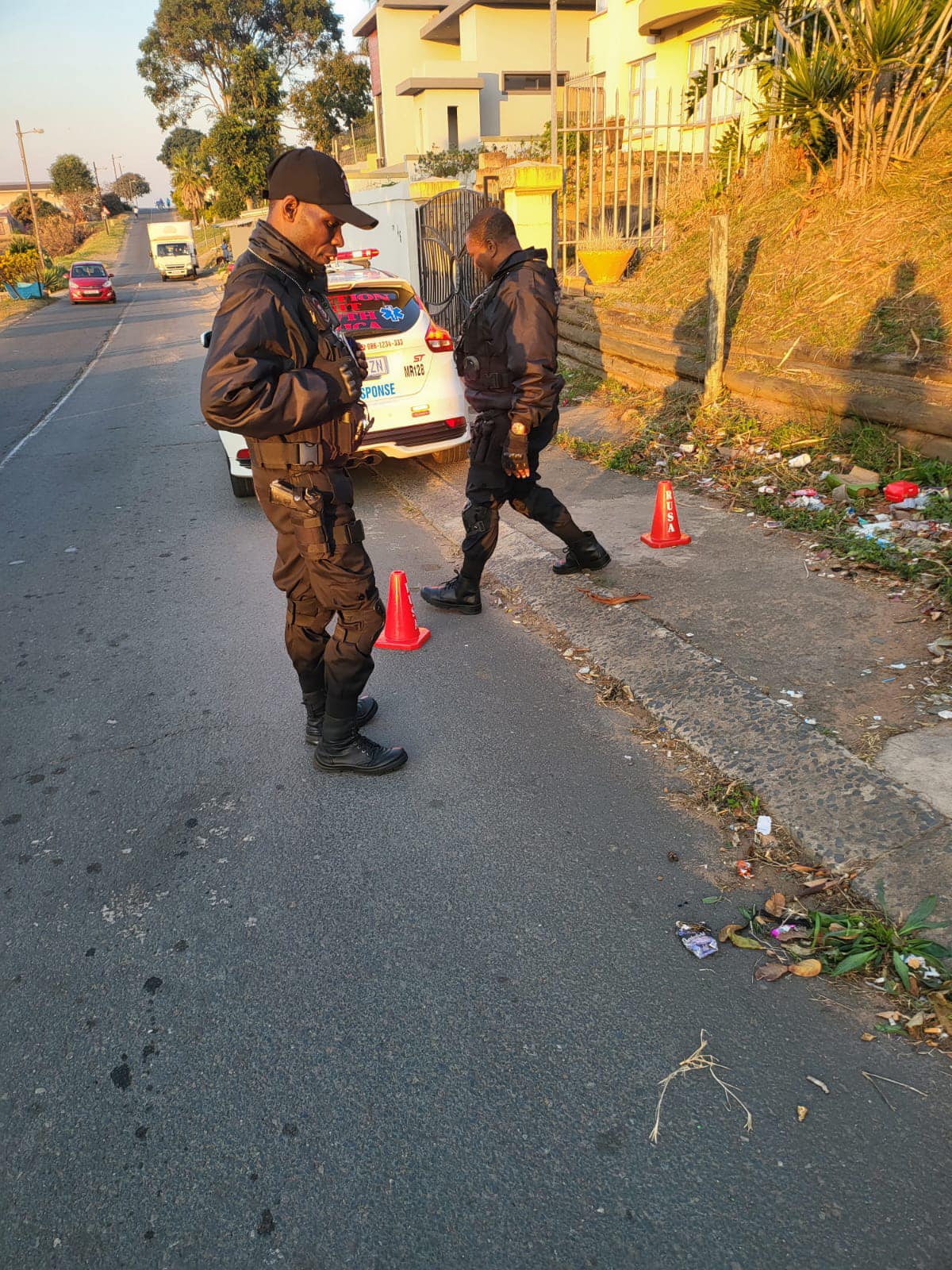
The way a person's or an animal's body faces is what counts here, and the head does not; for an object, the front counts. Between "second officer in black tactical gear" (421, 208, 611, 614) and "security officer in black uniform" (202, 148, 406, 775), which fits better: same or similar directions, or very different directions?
very different directions

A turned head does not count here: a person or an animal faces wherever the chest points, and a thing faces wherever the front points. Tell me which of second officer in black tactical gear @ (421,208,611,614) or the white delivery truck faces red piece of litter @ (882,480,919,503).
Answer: the white delivery truck

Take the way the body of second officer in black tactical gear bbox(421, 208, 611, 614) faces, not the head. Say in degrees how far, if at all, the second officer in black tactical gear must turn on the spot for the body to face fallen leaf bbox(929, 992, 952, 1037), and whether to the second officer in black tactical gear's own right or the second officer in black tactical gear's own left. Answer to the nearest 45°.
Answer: approximately 90° to the second officer in black tactical gear's own left

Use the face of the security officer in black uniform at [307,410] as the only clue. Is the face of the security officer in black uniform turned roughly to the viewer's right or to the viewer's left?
to the viewer's right

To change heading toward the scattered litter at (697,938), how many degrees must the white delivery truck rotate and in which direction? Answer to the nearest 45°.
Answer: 0° — it already faces it

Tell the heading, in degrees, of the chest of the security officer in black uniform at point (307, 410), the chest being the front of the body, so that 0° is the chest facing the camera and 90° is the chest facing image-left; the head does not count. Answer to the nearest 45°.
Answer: approximately 270°

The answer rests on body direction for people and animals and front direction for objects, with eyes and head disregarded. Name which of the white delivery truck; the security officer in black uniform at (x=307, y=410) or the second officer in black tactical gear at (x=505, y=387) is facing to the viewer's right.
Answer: the security officer in black uniform

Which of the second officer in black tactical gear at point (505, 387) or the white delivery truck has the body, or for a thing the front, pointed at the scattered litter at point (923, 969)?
the white delivery truck

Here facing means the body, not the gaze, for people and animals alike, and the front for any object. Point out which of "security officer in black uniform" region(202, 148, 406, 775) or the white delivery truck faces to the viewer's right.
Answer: the security officer in black uniform

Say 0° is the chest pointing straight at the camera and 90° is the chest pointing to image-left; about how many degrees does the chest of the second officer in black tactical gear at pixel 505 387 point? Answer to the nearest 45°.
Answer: approximately 90°
